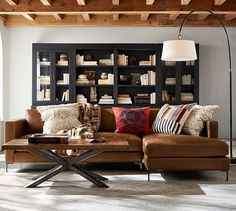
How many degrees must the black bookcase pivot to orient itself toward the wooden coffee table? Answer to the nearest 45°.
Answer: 0° — it already faces it

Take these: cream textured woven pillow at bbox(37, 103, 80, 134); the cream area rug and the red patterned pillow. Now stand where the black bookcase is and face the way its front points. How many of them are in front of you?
3

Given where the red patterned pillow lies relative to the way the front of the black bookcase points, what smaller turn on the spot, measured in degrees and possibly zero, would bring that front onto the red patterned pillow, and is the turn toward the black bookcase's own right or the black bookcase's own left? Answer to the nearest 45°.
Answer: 0° — it already faces it

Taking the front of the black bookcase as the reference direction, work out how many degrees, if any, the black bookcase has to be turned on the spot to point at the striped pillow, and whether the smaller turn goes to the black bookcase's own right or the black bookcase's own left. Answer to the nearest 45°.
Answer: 0° — it already faces it

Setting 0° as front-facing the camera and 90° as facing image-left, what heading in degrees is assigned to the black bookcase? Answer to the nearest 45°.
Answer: approximately 0°

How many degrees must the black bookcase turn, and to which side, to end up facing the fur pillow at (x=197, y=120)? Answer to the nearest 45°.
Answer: approximately 45° to its left

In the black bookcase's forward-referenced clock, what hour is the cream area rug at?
The cream area rug is roughly at 12 o'clock from the black bookcase.
